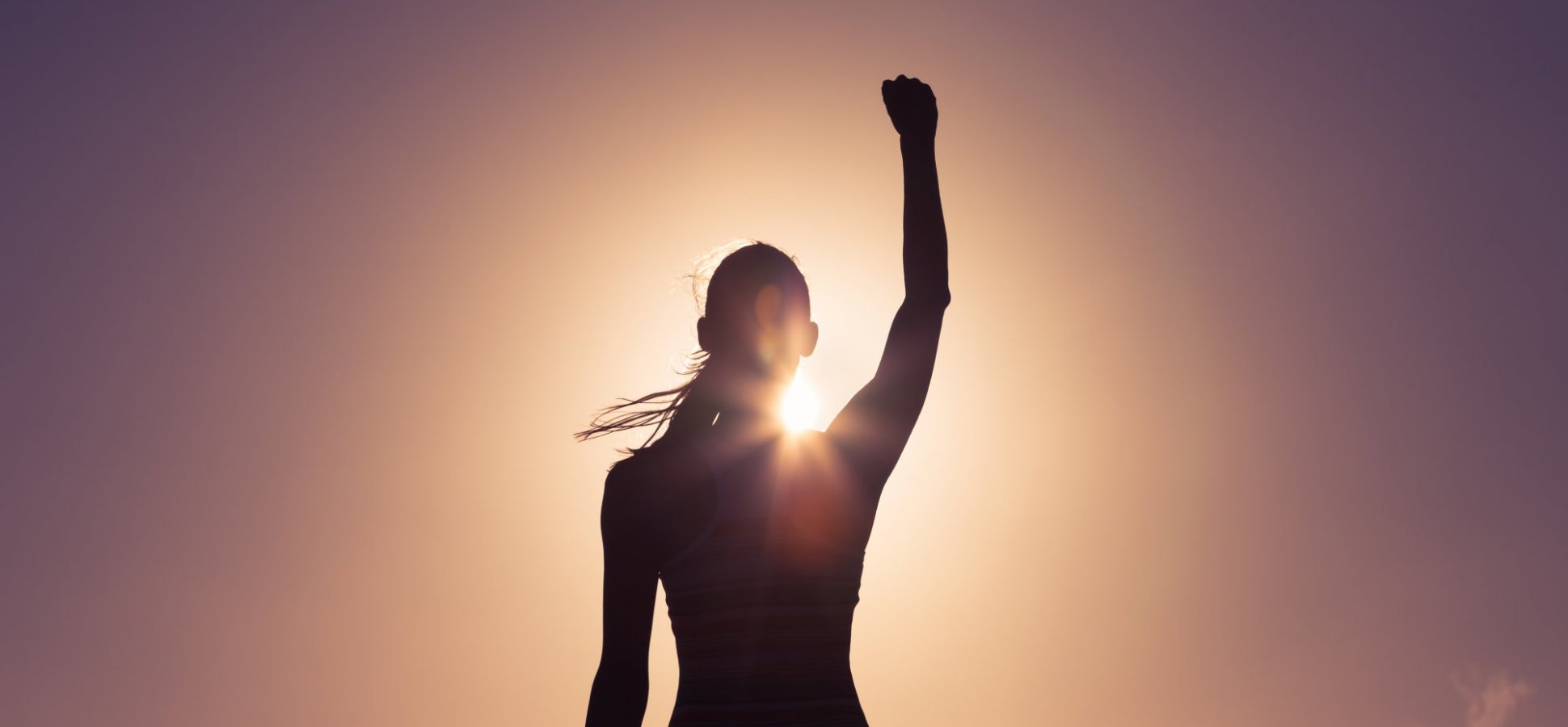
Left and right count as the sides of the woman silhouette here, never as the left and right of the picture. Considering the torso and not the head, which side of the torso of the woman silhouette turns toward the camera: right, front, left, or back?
back
